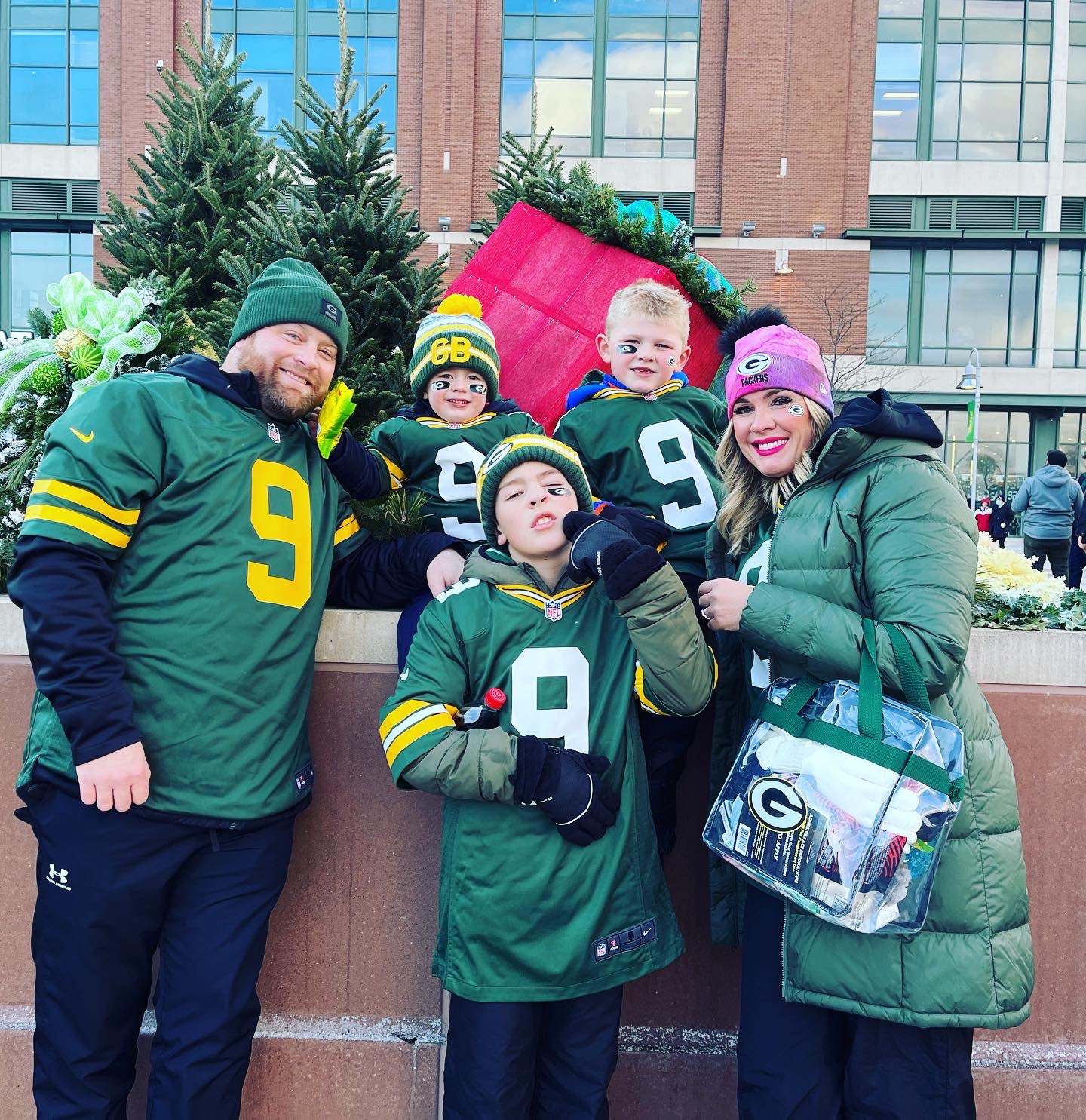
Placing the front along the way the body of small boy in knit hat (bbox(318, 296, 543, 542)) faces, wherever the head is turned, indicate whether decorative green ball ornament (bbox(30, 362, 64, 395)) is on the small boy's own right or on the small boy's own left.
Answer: on the small boy's own right

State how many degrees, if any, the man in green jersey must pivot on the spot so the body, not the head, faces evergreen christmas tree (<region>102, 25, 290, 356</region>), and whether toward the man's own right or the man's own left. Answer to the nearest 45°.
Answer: approximately 135° to the man's own left

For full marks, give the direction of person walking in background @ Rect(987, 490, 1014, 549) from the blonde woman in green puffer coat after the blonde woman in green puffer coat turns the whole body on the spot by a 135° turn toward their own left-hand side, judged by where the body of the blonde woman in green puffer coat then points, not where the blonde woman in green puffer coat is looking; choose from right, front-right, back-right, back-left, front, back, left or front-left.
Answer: left

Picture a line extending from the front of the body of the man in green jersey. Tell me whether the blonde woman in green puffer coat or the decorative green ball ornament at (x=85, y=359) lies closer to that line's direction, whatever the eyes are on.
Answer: the blonde woman in green puffer coat

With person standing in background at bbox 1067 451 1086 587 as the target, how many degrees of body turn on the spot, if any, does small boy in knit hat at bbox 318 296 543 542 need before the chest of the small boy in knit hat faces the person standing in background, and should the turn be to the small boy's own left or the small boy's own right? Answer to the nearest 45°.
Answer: approximately 135° to the small boy's own left

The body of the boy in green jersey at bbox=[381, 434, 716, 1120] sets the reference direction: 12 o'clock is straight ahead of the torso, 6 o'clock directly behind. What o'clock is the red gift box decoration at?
The red gift box decoration is roughly at 6 o'clock from the boy in green jersey.
